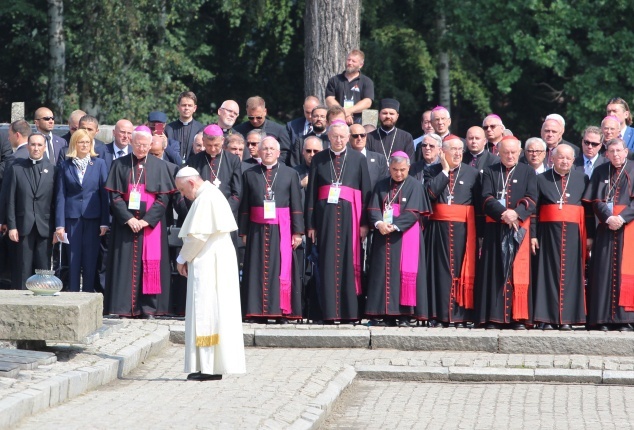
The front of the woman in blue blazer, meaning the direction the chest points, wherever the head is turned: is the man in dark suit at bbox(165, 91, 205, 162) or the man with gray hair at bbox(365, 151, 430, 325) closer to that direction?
the man with gray hair

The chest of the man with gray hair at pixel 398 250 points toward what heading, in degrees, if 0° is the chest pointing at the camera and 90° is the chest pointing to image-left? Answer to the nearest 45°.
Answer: approximately 45°

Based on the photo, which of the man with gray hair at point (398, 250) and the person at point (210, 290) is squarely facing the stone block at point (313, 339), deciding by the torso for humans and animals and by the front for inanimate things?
the man with gray hair

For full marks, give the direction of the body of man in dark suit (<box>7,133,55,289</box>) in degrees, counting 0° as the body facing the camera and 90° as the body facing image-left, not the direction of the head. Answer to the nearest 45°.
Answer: approximately 0°

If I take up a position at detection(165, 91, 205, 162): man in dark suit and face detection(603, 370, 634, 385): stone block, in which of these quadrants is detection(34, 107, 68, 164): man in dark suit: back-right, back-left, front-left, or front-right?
back-right

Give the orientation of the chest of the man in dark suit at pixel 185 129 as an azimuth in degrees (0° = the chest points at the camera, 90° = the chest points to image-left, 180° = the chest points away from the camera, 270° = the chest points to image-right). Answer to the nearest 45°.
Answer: approximately 0°
